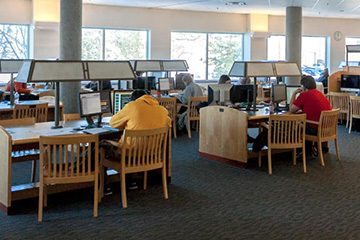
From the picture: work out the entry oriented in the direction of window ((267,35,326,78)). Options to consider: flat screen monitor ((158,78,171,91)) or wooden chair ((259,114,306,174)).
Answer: the wooden chair

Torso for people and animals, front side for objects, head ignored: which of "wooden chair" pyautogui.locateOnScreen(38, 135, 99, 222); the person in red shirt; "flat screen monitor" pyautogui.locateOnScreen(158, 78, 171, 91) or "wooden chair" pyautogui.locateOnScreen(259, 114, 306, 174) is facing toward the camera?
the flat screen monitor

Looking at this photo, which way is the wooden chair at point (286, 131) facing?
away from the camera

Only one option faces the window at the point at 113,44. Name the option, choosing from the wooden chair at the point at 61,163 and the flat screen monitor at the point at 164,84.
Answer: the wooden chair

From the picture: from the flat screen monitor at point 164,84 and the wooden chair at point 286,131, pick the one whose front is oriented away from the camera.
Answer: the wooden chair

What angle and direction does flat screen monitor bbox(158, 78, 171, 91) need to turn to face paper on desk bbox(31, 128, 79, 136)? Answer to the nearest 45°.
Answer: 0° — it already faces it

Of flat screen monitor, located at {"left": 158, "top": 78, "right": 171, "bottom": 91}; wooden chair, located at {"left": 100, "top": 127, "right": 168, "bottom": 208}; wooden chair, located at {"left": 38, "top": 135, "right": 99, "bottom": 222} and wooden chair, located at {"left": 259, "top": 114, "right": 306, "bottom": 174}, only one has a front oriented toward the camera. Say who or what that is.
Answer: the flat screen monitor
